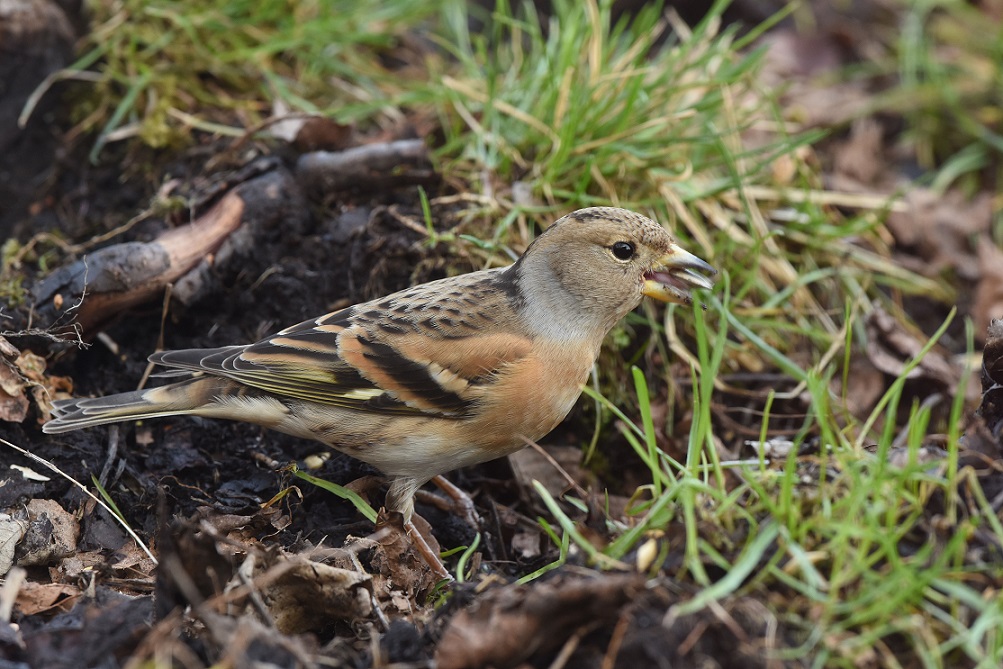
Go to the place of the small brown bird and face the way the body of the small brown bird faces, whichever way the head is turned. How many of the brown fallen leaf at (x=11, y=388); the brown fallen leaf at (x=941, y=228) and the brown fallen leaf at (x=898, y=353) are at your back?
1

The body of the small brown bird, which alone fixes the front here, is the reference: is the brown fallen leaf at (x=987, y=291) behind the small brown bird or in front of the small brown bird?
in front

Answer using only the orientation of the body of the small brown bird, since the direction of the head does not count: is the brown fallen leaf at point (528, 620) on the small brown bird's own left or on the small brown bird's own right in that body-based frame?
on the small brown bird's own right

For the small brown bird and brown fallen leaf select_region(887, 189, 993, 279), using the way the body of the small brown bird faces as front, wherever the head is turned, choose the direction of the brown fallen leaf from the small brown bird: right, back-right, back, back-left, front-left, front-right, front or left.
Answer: front-left

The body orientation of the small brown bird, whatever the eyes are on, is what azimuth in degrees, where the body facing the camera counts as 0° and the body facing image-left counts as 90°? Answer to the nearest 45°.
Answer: approximately 270°

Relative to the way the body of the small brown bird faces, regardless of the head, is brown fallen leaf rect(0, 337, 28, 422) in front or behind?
behind

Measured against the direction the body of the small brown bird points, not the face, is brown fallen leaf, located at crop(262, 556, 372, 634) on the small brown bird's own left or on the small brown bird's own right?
on the small brown bird's own right

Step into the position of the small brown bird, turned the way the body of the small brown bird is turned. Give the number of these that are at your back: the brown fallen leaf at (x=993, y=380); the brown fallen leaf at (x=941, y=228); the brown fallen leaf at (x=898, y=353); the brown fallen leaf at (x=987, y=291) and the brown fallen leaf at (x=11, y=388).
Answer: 1

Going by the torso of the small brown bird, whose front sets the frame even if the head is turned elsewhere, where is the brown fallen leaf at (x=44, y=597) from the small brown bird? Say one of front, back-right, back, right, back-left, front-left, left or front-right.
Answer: back-right

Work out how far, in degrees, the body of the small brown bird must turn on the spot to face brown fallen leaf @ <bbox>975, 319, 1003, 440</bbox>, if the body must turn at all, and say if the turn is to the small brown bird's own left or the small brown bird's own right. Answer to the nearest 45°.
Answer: approximately 45° to the small brown bird's own right
